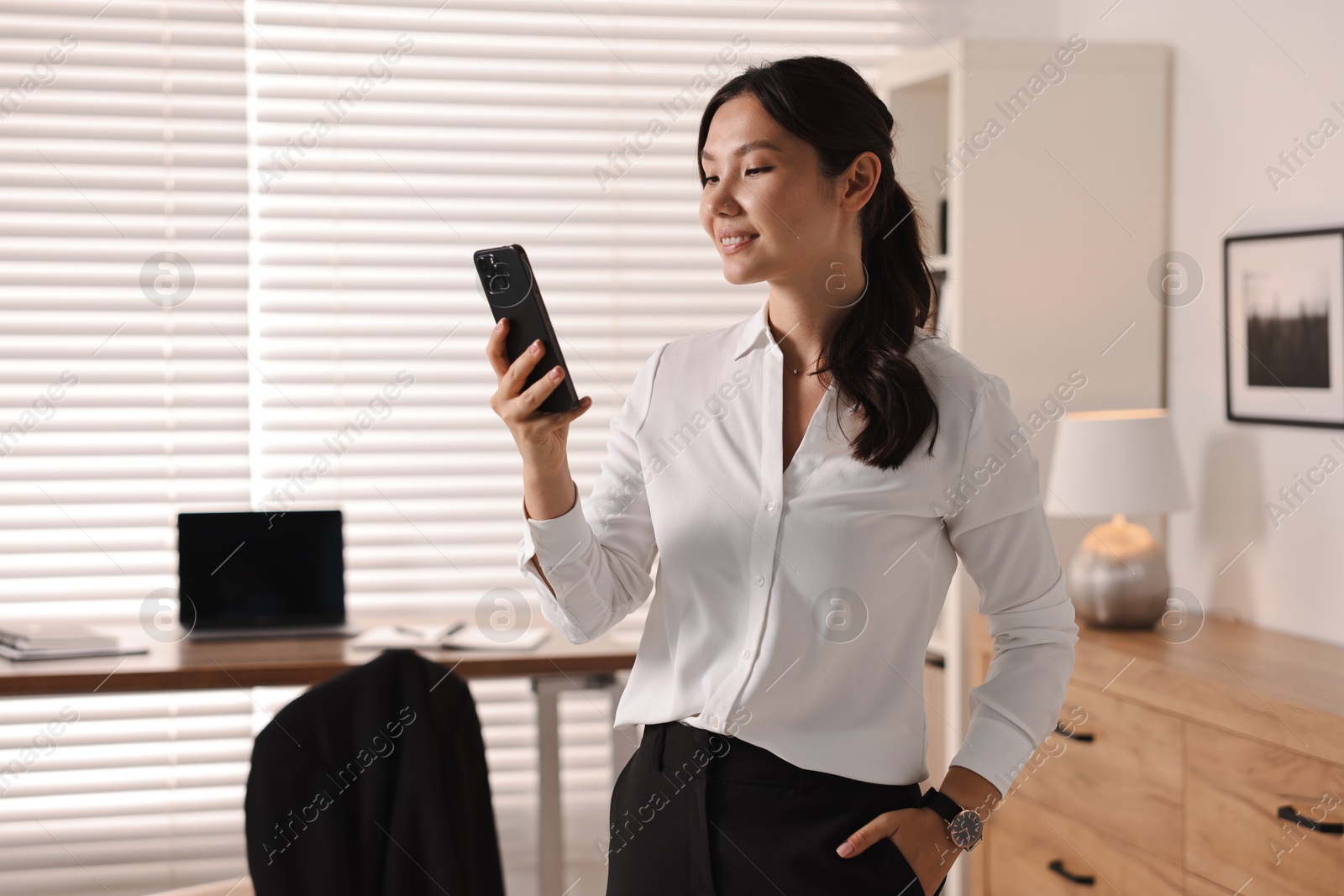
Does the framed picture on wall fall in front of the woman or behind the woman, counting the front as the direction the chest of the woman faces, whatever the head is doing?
behind

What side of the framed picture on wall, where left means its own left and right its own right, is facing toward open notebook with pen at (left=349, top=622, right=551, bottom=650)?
front

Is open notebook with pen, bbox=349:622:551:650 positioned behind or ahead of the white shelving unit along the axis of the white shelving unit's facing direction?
ahead

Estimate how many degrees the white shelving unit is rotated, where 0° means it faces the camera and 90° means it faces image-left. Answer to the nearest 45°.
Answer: approximately 90°

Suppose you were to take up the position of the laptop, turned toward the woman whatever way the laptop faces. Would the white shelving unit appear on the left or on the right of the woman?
left

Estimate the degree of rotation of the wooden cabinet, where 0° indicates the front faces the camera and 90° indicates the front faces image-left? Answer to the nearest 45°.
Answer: approximately 45°

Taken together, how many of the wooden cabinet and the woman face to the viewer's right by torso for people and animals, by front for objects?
0

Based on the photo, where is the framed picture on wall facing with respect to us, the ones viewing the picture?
facing the viewer and to the left of the viewer
